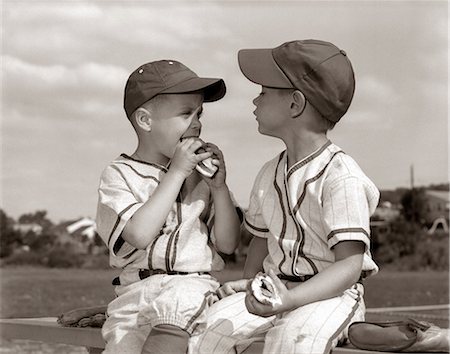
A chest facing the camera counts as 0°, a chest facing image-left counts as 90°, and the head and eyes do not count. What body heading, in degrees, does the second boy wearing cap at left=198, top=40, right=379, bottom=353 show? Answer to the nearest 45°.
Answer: approximately 45°

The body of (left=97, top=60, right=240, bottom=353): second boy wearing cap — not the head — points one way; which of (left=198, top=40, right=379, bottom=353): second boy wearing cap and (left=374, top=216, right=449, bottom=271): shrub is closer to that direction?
the second boy wearing cap

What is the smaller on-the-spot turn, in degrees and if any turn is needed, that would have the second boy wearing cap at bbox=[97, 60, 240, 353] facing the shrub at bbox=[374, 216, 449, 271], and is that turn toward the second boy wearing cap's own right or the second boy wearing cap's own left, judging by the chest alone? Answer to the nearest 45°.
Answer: approximately 135° to the second boy wearing cap's own left

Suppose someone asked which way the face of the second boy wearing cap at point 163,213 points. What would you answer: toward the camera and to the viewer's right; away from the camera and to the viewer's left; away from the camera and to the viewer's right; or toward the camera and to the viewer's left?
toward the camera and to the viewer's right

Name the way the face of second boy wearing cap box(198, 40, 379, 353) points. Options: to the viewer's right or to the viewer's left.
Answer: to the viewer's left

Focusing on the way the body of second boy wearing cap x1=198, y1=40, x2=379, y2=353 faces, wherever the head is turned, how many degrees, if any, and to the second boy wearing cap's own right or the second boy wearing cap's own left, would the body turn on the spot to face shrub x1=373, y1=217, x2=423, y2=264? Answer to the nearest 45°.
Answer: approximately 135° to the second boy wearing cap's own right

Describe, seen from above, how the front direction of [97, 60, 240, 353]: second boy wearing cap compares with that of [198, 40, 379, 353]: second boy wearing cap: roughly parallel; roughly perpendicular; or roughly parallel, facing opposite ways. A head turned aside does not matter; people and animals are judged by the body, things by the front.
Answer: roughly perpendicular
